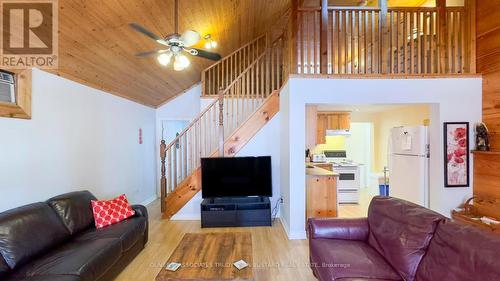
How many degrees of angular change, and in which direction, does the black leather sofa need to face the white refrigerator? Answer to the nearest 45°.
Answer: approximately 45° to its left

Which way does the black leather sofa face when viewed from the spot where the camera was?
facing the viewer and to the right of the viewer

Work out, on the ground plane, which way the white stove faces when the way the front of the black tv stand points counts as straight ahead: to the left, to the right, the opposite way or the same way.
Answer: the same way

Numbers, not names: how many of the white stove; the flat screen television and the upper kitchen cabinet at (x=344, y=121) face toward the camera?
3

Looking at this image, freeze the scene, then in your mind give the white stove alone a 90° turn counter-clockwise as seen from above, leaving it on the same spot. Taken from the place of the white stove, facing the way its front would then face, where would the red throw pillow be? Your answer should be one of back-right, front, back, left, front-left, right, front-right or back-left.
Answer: back-right

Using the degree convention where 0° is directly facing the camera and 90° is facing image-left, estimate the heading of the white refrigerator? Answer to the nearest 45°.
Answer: approximately 45°

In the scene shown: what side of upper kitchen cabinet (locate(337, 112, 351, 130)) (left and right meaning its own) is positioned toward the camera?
front

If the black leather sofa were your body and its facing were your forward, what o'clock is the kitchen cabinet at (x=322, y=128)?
The kitchen cabinet is roughly at 10 o'clock from the black leather sofa.

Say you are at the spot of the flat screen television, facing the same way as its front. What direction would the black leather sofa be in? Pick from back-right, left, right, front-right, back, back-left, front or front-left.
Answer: front-right

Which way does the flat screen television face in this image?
toward the camera

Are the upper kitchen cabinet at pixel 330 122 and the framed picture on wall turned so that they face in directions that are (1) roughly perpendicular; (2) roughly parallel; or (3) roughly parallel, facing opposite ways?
roughly parallel

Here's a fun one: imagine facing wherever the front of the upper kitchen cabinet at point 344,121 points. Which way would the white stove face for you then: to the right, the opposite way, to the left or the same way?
the same way

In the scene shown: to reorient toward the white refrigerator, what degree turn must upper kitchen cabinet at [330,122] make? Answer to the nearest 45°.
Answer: approximately 45° to its left

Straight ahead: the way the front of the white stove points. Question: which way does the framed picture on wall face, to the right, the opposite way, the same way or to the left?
the same way

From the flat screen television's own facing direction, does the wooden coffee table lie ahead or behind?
ahead

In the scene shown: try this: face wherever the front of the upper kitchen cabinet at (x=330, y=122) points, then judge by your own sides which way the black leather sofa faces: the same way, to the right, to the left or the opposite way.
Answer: to the left

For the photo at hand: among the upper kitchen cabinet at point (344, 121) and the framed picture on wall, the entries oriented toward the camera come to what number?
2

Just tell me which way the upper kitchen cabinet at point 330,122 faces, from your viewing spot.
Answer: facing the viewer
